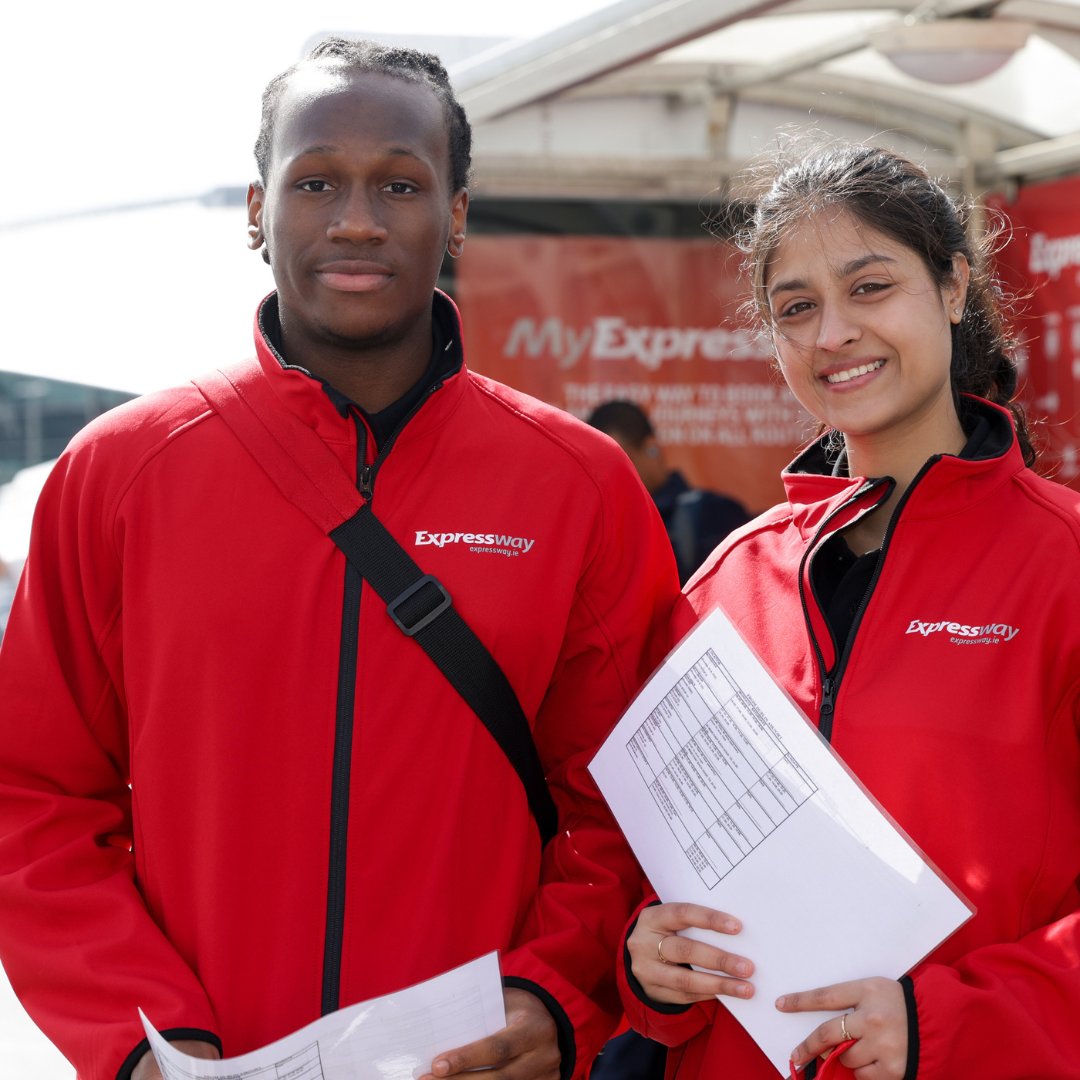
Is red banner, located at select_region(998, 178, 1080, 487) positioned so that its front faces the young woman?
yes

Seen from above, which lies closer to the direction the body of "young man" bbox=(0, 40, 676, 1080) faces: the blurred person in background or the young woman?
the young woman

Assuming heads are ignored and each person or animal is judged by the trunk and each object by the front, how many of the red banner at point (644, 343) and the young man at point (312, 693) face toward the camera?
2

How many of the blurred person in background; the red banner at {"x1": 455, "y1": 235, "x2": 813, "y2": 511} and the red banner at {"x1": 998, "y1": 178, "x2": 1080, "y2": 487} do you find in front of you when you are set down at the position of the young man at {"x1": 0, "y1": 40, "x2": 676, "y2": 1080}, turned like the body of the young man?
0

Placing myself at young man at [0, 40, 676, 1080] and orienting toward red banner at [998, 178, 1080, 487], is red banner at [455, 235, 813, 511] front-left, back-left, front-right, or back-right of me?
front-left

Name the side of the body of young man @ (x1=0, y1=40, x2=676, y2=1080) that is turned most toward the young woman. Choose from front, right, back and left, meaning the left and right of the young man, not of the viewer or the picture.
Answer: left

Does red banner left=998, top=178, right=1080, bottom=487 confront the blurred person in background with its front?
no

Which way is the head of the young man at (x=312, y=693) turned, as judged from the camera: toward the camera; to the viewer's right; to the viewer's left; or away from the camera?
toward the camera

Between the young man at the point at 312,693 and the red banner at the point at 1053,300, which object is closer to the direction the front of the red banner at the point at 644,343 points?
the young man

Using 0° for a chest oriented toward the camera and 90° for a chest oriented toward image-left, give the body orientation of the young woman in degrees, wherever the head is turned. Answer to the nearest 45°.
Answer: approximately 45°

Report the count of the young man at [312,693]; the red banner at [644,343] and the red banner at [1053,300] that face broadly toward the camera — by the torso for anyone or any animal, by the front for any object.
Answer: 3

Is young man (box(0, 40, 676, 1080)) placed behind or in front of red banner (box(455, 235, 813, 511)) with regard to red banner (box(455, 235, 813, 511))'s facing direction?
in front

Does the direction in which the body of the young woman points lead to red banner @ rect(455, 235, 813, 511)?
no

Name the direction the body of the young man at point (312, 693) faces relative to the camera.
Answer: toward the camera

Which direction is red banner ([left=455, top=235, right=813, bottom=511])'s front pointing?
toward the camera
